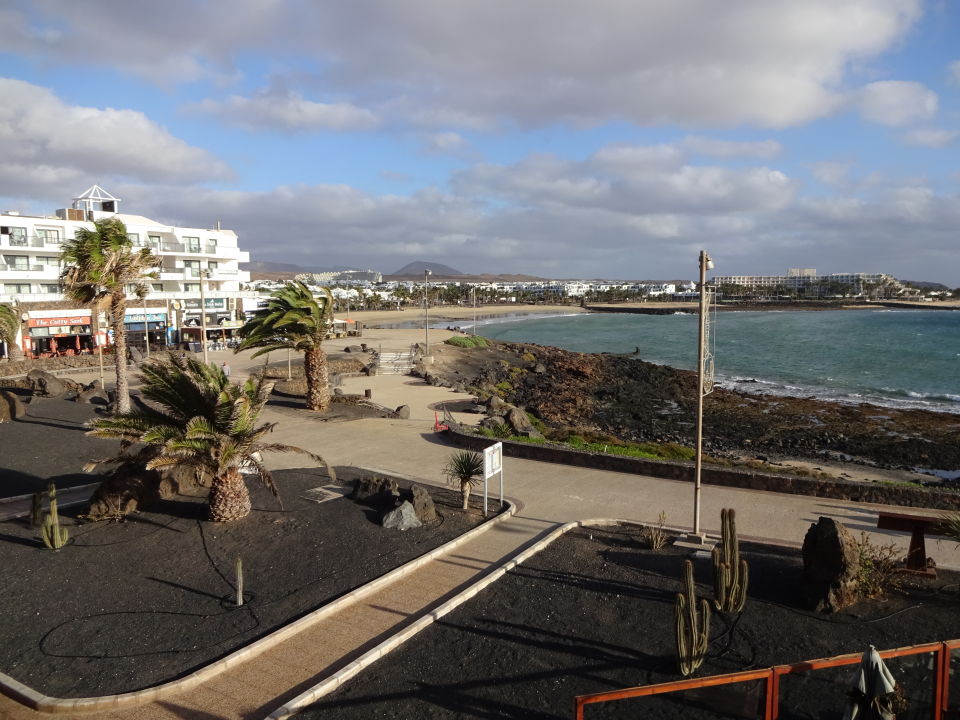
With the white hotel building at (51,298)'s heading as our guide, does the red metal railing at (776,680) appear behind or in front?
in front

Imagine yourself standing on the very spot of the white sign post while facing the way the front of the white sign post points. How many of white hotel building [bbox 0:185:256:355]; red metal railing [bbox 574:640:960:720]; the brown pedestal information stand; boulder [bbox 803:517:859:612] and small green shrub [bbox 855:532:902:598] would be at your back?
1

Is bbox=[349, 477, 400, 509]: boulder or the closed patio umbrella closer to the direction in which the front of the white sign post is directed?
the closed patio umbrella

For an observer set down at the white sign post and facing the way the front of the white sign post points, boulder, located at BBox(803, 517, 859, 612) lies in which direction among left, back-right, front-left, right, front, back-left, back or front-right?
front

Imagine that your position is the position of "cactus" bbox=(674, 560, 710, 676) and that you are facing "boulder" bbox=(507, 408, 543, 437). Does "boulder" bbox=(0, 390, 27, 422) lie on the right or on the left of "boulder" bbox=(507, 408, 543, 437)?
left

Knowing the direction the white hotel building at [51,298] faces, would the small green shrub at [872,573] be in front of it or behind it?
in front

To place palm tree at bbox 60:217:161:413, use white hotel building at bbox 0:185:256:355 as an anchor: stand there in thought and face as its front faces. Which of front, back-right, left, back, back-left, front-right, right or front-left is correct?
front-right

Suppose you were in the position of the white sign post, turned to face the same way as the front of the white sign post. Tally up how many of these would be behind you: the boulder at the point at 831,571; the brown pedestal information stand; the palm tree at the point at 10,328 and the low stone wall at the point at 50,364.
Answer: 2

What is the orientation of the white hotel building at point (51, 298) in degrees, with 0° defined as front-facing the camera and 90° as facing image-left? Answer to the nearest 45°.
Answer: approximately 315°

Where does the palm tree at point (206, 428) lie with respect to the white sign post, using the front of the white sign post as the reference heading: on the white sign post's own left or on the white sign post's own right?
on the white sign post's own right

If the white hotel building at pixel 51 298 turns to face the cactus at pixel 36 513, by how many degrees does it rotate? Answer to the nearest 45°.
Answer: approximately 45° to its right

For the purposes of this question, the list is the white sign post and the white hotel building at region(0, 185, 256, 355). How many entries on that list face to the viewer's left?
0

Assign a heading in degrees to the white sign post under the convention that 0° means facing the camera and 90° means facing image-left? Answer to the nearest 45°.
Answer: approximately 315°

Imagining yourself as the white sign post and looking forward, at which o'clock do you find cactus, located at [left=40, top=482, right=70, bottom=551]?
The cactus is roughly at 4 o'clock from the white sign post.

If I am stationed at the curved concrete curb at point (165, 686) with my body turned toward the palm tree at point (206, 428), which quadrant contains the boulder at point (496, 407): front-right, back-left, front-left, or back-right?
front-right
